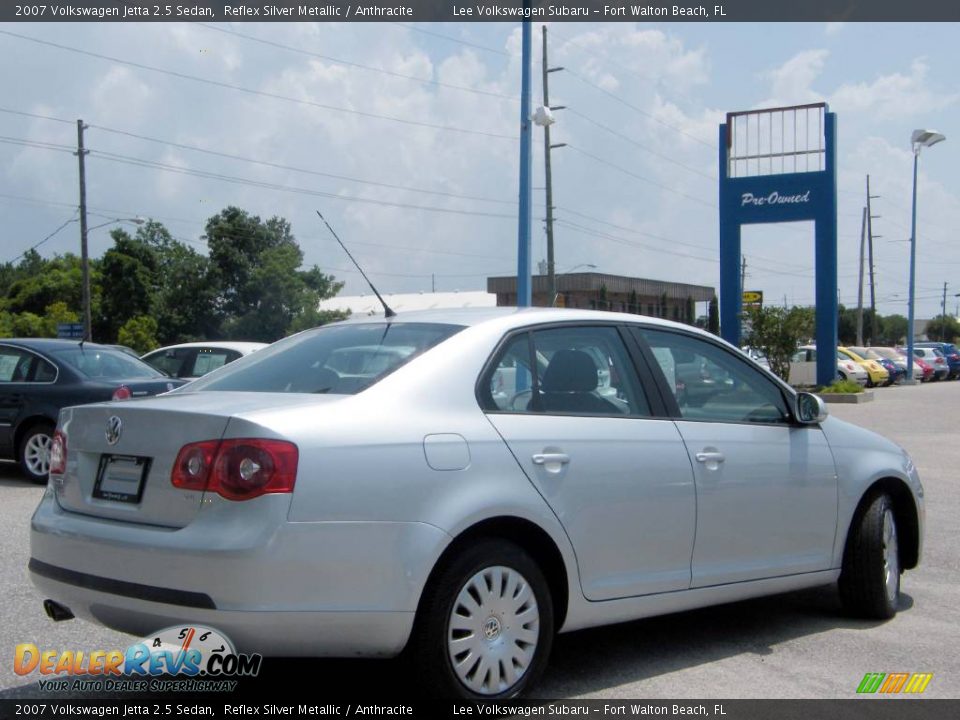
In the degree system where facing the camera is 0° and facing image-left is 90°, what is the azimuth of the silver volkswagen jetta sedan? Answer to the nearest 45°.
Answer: approximately 225°

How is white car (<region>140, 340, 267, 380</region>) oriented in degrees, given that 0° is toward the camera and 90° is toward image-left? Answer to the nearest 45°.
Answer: approximately 90°

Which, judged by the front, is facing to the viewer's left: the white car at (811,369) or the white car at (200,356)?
the white car at (200,356)

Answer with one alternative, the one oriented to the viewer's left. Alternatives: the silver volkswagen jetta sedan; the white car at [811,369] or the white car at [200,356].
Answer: the white car at [200,356]

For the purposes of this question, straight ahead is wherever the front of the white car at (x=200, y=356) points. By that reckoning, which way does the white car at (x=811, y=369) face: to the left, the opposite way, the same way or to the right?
to the left

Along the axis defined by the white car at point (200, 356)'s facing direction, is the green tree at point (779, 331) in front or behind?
behind

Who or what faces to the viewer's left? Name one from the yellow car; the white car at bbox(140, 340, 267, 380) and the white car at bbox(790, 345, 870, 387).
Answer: the white car at bbox(140, 340, 267, 380)

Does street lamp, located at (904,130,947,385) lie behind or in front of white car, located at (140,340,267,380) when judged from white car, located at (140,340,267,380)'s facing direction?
behind

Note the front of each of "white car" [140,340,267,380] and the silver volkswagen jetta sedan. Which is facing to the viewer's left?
the white car

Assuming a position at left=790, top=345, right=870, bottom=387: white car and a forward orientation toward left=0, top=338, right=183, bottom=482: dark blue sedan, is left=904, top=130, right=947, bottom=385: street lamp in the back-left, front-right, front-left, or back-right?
back-left

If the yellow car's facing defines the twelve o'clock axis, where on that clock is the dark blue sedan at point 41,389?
The dark blue sedan is roughly at 2 o'clock from the yellow car.

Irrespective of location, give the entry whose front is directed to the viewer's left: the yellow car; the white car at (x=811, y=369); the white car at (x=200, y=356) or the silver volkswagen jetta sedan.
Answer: the white car at (x=200, y=356)
